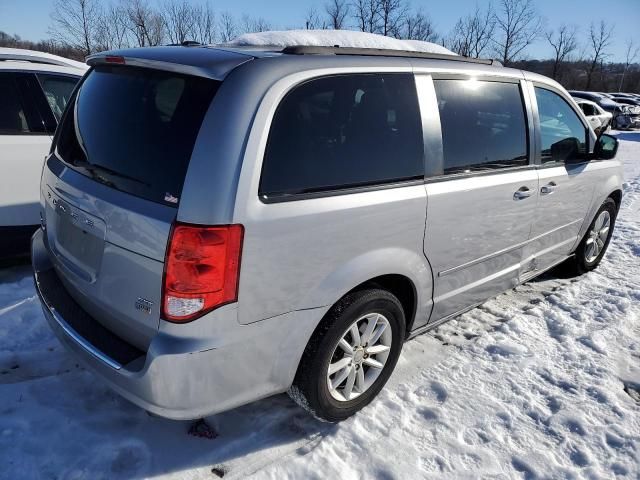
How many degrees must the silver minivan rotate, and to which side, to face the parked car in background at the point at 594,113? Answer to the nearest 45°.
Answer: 0° — it already faces it

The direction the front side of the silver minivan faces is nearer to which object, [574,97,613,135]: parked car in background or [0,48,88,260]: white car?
the parked car in background

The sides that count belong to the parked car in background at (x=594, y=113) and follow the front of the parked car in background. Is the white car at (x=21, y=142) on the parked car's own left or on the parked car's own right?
on the parked car's own right

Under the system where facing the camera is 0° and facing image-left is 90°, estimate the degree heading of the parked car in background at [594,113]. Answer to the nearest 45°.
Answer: approximately 315°

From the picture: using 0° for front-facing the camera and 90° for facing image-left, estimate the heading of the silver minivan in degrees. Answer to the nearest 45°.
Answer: approximately 225°

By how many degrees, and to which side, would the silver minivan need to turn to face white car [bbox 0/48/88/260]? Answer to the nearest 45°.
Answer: approximately 90° to its left
